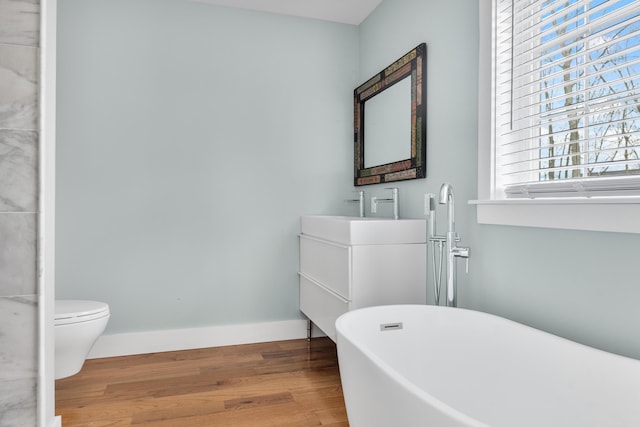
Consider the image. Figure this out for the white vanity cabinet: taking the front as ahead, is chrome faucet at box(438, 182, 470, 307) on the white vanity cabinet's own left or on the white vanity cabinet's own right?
on the white vanity cabinet's own left

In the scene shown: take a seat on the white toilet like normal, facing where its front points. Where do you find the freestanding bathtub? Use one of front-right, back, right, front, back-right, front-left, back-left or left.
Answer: front-right

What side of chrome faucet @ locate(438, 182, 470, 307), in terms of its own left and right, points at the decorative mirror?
right

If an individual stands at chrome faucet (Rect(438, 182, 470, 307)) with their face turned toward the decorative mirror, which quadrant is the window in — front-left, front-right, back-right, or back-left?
back-right

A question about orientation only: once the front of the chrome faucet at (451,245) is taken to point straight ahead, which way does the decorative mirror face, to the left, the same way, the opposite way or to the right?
the same way

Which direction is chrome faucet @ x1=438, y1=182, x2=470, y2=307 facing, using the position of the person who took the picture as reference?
facing the viewer and to the left of the viewer

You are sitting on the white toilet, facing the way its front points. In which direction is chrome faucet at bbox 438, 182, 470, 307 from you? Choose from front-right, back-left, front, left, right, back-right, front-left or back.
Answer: front-right

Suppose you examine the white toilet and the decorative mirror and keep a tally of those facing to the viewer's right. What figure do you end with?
1

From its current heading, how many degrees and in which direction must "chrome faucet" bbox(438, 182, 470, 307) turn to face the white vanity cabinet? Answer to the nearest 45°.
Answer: approximately 90° to its right

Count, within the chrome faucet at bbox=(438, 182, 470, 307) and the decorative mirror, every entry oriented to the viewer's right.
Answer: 0

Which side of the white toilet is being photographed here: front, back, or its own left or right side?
right

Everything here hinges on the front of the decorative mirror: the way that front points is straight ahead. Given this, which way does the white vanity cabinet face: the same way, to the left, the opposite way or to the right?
the same way
